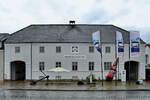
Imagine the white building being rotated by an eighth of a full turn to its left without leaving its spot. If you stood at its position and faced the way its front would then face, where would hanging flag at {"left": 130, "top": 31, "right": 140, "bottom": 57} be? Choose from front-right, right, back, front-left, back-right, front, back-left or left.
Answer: front

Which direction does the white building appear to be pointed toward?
toward the camera
